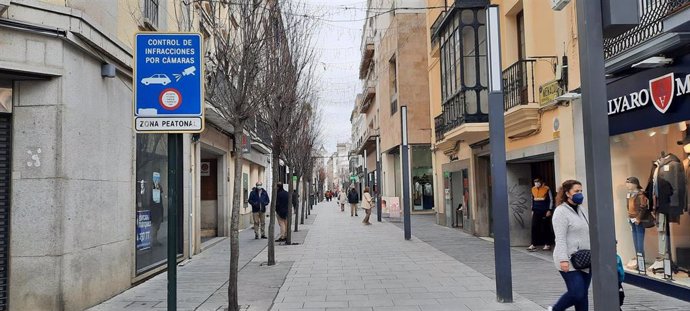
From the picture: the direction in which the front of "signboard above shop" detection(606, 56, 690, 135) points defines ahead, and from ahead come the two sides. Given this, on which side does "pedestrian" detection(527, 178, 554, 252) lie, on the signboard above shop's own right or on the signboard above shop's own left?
on the signboard above shop's own right

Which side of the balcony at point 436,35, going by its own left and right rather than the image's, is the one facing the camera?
left

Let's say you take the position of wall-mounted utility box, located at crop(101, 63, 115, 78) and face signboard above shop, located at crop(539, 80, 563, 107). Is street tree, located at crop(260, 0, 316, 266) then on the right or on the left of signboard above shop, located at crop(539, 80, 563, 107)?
left

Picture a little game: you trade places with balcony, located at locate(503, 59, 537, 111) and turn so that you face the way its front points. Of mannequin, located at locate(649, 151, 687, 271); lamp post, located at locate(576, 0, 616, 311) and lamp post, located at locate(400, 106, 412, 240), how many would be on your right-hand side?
1

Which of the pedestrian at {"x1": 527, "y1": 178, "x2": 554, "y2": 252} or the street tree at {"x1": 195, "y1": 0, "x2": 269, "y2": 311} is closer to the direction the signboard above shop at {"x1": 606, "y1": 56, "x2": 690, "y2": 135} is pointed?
the street tree

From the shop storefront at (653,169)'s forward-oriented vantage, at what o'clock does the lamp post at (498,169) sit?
The lamp post is roughly at 12 o'clock from the shop storefront.

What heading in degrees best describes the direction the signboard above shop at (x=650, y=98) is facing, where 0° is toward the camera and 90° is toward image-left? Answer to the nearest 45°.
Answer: approximately 45°

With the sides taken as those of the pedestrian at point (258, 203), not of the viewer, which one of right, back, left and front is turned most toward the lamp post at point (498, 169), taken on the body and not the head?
front
